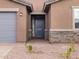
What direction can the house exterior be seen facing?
toward the camera
